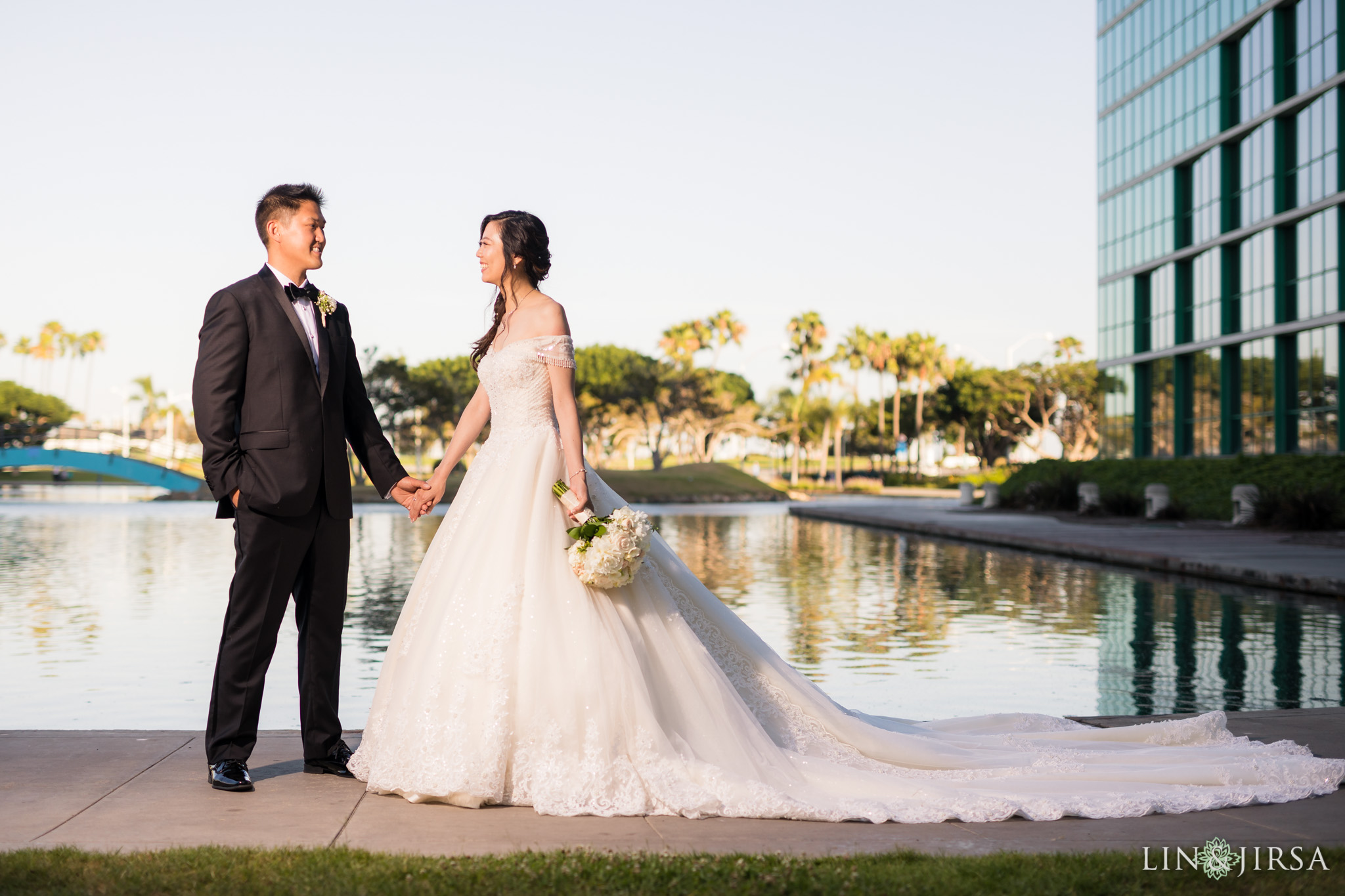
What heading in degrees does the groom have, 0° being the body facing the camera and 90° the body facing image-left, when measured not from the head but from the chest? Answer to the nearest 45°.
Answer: approximately 315°

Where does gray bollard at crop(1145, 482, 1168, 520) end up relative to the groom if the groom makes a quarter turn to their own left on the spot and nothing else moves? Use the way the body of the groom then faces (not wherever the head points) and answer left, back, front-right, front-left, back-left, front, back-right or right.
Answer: front

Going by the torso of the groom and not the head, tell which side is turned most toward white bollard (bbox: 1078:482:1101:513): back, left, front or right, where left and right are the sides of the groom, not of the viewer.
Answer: left

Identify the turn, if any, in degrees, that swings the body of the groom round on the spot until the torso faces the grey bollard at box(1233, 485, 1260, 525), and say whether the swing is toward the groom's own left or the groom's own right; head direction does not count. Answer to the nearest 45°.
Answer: approximately 90° to the groom's own left

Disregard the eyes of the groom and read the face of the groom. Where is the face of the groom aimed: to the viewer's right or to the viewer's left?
to the viewer's right
